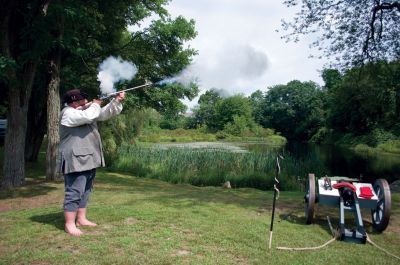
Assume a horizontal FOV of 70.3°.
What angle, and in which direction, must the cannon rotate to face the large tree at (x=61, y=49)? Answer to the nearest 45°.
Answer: approximately 90° to its left

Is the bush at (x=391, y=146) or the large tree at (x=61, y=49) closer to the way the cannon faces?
the bush

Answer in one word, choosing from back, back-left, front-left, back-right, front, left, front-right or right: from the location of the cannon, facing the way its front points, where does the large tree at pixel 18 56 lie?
left

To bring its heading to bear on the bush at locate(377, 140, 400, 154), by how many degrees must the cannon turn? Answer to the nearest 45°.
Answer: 0° — it already faces it

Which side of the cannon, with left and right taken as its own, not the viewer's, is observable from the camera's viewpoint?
back
